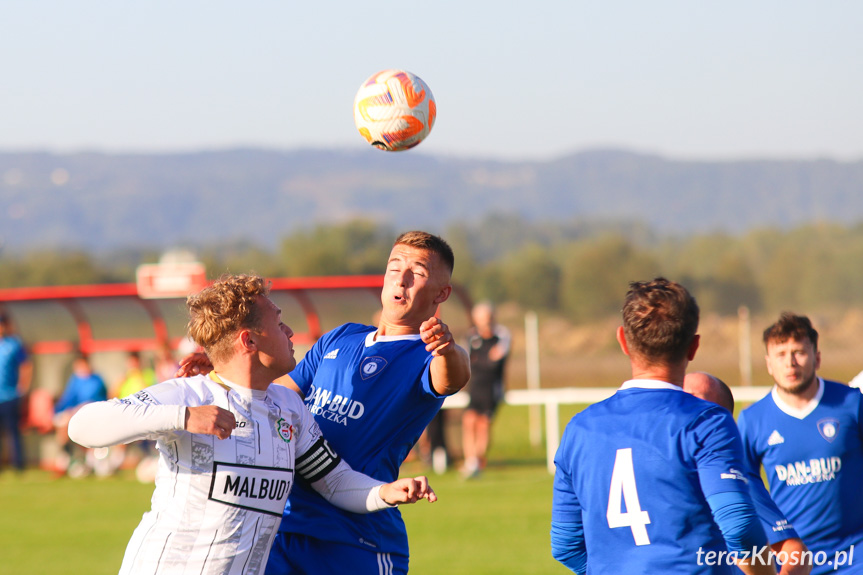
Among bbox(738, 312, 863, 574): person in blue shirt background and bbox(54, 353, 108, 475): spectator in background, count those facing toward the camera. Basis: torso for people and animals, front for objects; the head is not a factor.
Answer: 2

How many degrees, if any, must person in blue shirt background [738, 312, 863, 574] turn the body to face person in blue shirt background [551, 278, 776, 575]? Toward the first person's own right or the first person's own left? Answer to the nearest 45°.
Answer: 0° — they already face them

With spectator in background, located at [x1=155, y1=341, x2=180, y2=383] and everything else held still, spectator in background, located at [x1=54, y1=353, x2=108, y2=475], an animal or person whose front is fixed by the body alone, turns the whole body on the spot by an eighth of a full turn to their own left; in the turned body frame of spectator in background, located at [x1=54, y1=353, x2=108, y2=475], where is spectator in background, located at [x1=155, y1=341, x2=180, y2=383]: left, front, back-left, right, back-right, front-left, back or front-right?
front

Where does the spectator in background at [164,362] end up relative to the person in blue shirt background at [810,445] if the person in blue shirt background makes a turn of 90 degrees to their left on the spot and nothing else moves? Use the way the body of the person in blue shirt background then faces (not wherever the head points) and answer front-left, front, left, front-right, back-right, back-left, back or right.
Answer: back-left

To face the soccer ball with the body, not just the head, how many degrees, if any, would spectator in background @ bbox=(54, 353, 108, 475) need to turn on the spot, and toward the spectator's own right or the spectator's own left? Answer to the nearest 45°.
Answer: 0° — they already face it

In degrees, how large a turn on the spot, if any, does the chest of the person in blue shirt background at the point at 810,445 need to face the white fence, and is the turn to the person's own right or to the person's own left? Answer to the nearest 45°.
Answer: approximately 180°

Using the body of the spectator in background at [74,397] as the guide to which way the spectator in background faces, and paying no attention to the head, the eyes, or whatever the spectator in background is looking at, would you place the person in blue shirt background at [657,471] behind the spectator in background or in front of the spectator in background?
in front

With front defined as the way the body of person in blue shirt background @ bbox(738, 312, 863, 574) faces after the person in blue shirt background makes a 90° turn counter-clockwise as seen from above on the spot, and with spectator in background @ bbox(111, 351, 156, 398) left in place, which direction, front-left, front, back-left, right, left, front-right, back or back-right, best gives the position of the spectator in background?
back-left

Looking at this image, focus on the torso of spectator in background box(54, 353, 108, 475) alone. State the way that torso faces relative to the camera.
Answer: toward the camera

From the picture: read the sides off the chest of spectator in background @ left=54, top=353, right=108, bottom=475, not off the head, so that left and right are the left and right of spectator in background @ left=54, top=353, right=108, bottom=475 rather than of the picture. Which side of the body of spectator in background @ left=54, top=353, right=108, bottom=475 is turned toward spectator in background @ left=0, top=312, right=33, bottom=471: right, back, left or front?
right

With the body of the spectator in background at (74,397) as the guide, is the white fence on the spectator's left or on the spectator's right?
on the spectator's left

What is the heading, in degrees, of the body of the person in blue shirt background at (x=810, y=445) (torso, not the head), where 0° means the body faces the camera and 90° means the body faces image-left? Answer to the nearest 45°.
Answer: approximately 0°
